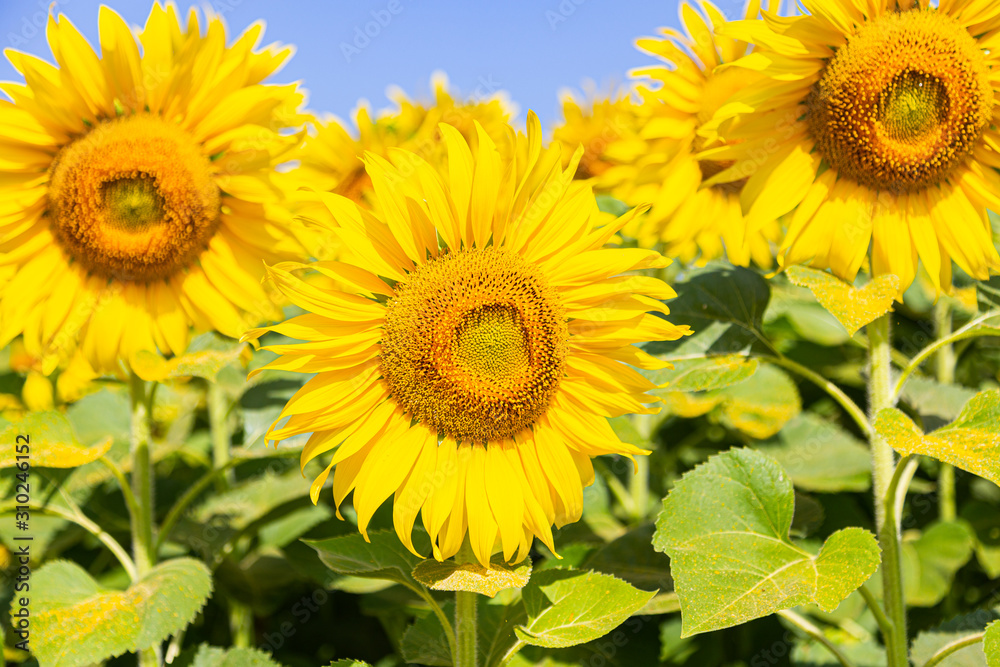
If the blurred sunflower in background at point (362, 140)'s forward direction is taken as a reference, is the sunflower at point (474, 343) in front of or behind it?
in front

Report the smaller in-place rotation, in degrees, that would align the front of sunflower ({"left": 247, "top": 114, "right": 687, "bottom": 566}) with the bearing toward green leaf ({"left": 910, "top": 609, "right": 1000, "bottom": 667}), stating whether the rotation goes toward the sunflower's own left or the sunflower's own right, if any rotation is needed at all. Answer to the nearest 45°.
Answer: approximately 90° to the sunflower's own left

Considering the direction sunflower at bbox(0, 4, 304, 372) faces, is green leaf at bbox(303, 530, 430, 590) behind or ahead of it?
ahead

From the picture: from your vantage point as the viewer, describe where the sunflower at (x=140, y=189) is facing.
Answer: facing the viewer

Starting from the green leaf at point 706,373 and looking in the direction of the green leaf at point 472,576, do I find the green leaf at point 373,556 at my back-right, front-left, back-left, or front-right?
front-right

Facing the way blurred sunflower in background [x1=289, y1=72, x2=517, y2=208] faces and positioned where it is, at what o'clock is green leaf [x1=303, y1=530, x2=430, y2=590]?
The green leaf is roughly at 12 o'clock from the blurred sunflower in background.

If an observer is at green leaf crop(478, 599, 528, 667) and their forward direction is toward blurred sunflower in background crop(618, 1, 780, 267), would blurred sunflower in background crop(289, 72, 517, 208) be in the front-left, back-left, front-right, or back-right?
front-left

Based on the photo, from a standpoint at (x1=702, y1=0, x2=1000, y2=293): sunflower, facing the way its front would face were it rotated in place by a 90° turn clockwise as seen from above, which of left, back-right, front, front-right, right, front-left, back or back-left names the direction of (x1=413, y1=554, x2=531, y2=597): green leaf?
front-left

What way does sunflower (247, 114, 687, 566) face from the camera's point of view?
toward the camera

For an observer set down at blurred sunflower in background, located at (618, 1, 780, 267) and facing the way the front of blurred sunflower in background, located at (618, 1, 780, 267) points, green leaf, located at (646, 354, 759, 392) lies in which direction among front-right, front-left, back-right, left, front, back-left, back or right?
front

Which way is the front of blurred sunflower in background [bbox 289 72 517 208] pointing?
toward the camera
